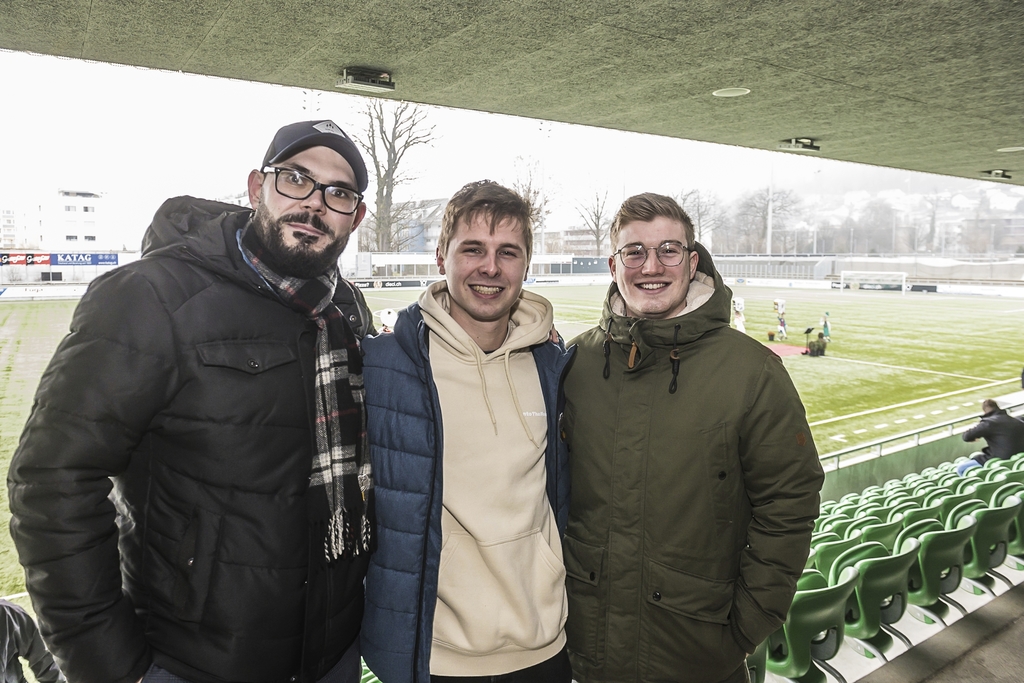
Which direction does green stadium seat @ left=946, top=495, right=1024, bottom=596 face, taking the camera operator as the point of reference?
facing away from the viewer and to the left of the viewer

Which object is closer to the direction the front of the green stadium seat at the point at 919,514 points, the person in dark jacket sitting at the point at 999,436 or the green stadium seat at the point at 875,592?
the person in dark jacket sitting

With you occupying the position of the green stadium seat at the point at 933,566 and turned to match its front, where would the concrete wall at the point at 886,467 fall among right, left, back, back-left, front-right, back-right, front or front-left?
front-right

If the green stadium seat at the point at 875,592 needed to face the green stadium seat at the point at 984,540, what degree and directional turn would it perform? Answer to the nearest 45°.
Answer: approximately 90° to its right
